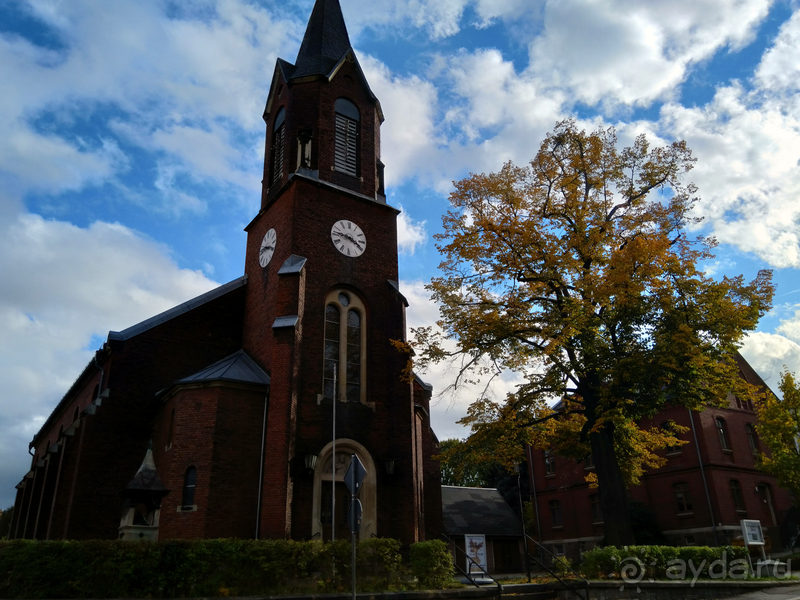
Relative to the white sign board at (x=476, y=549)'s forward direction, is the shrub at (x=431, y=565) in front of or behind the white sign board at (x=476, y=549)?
in front

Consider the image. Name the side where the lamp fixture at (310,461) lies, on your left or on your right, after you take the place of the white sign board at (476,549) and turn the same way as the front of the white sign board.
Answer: on your right

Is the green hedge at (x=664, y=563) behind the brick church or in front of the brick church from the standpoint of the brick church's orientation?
in front

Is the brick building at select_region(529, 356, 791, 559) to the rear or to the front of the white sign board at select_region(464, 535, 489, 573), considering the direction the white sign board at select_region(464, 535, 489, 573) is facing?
to the rear

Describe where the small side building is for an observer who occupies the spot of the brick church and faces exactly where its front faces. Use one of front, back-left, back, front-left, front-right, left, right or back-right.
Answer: left

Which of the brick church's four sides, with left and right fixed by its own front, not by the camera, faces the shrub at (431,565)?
front

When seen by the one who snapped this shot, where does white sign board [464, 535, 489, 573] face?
facing the viewer

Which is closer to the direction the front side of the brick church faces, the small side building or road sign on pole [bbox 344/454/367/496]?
the road sign on pole

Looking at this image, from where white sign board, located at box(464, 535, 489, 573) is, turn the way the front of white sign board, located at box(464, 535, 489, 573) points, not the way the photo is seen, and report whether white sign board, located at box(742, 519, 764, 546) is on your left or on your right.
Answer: on your left

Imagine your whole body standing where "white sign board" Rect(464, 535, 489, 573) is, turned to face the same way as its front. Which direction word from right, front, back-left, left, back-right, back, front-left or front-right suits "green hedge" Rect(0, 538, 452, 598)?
front-right

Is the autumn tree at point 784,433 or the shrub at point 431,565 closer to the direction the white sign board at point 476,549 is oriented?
the shrub

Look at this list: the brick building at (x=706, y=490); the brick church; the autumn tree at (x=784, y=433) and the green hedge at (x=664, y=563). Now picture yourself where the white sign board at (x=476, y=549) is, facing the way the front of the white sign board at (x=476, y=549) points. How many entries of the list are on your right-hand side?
1

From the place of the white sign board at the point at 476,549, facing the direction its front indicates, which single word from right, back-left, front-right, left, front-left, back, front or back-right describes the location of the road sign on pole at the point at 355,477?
front

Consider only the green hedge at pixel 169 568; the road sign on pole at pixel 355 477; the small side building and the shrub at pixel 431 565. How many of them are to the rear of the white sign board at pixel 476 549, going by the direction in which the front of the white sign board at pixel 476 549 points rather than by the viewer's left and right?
1

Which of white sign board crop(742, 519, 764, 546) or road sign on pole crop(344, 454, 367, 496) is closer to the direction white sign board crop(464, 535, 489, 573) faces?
the road sign on pole

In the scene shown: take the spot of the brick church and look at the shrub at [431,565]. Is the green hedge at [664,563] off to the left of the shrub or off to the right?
left
